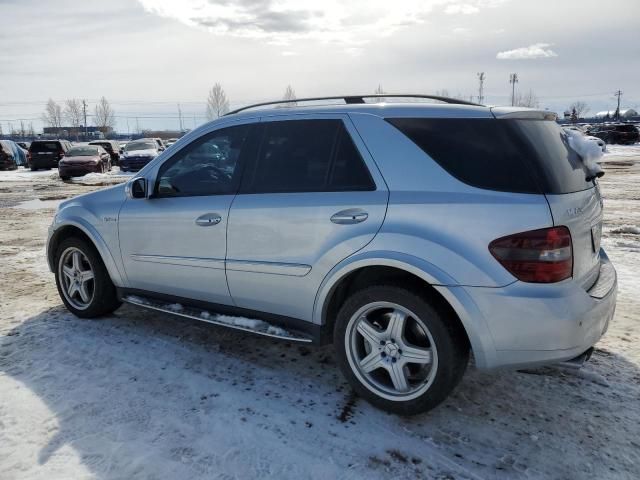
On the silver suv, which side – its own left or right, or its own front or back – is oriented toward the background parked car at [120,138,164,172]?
front

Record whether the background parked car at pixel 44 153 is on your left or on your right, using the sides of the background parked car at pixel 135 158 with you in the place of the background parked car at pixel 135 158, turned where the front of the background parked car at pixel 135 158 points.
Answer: on your right

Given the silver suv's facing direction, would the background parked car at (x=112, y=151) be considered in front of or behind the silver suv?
in front

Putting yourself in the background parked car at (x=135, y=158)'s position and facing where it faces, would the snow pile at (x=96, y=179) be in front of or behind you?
in front

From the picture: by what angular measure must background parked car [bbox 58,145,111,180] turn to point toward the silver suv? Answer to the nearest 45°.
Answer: approximately 45° to its left

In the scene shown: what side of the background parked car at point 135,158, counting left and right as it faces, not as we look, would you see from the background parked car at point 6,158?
right

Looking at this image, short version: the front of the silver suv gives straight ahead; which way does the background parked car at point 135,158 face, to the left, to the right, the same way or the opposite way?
to the left

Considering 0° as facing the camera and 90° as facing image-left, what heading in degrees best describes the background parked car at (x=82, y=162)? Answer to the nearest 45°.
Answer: approximately 45°

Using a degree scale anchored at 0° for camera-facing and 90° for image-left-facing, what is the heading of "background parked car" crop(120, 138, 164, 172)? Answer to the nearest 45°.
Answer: approximately 45°

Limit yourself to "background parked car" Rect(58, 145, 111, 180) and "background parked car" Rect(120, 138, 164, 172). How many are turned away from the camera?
0

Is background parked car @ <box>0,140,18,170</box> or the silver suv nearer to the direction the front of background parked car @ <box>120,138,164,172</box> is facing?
the silver suv

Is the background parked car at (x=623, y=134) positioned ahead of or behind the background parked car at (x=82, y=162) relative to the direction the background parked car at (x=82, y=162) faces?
behind

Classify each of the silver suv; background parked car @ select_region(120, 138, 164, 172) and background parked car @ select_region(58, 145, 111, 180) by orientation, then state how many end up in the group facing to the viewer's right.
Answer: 0

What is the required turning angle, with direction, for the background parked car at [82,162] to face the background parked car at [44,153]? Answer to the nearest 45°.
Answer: approximately 135° to its right

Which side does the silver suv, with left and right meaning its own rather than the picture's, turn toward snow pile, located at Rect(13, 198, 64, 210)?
front

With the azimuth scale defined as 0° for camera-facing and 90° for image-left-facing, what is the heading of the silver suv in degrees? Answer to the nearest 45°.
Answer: approximately 135°
